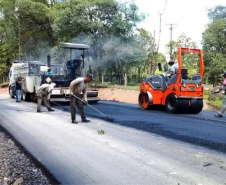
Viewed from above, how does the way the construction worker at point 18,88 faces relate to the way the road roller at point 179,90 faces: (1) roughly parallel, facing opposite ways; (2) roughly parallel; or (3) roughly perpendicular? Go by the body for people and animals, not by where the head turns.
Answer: roughly perpendicular

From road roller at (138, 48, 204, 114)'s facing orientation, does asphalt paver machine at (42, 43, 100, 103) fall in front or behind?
in front

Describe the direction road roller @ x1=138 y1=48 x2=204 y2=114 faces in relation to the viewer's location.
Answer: facing away from the viewer and to the left of the viewer

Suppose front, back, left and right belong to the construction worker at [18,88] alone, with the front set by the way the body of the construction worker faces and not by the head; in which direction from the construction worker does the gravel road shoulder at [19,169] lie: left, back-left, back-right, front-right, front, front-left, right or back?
right

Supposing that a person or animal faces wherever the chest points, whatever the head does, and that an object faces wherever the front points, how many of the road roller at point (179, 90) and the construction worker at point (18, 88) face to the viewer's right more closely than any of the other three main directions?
1

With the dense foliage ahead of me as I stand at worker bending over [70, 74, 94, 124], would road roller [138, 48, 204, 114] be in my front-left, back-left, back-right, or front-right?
front-right

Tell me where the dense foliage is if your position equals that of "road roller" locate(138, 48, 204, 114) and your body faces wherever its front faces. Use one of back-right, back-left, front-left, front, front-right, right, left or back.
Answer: front-right
